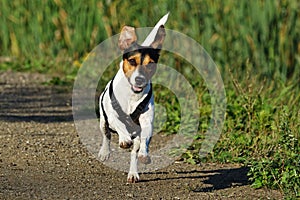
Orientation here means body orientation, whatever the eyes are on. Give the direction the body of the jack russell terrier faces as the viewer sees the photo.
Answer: toward the camera
